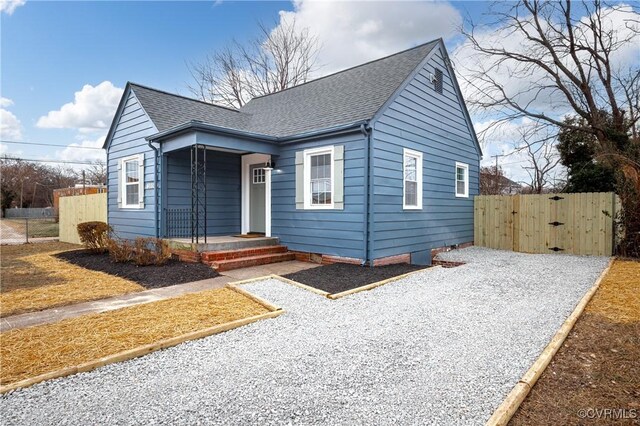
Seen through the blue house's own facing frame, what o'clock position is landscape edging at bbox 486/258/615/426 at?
The landscape edging is roughly at 10 o'clock from the blue house.

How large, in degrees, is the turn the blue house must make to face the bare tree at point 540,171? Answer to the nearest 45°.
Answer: approximately 180°

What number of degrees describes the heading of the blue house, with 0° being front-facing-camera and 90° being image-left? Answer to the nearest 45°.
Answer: approximately 45°

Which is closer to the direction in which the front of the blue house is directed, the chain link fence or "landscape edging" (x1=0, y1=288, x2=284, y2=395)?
the landscape edging

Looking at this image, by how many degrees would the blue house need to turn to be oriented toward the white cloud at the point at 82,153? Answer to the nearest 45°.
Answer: approximately 90° to its right

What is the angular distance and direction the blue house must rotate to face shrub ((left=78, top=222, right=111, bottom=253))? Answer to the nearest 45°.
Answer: approximately 45° to its right

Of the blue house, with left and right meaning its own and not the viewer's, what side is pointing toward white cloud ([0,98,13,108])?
right

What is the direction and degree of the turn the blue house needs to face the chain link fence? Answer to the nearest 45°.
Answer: approximately 90° to its right

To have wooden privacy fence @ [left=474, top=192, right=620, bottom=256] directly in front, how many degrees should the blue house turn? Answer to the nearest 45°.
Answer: approximately 135° to its left

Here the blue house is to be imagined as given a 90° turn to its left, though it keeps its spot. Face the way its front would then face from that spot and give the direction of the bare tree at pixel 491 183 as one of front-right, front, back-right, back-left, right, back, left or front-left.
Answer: left
